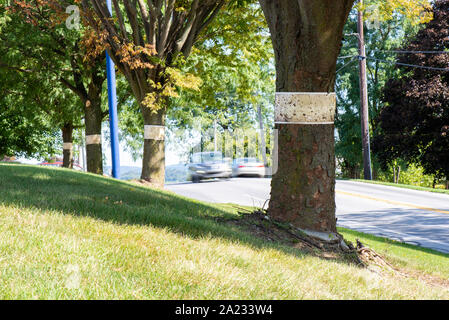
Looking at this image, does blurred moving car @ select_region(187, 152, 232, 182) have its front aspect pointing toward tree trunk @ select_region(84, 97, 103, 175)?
no

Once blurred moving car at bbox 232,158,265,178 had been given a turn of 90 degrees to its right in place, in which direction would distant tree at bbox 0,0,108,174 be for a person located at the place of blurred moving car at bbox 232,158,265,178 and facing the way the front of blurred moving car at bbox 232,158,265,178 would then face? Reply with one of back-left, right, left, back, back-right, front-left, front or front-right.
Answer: back

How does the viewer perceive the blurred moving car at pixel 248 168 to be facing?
facing away from the viewer and to the left of the viewer

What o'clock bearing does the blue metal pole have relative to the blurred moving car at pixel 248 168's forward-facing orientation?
The blue metal pole is roughly at 8 o'clock from the blurred moving car.

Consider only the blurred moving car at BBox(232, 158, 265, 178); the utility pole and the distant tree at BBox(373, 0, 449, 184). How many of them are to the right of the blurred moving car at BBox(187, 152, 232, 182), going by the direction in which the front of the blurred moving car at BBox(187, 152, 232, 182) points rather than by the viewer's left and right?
0

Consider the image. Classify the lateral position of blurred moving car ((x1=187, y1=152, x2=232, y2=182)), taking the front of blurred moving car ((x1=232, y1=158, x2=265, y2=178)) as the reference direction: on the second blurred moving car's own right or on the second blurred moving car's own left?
on the second blurred moving car's own left

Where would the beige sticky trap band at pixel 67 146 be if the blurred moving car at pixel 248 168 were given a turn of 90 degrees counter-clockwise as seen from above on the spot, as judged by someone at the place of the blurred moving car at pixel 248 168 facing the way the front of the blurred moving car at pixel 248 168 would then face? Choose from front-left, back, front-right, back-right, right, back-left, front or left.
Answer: front-right
